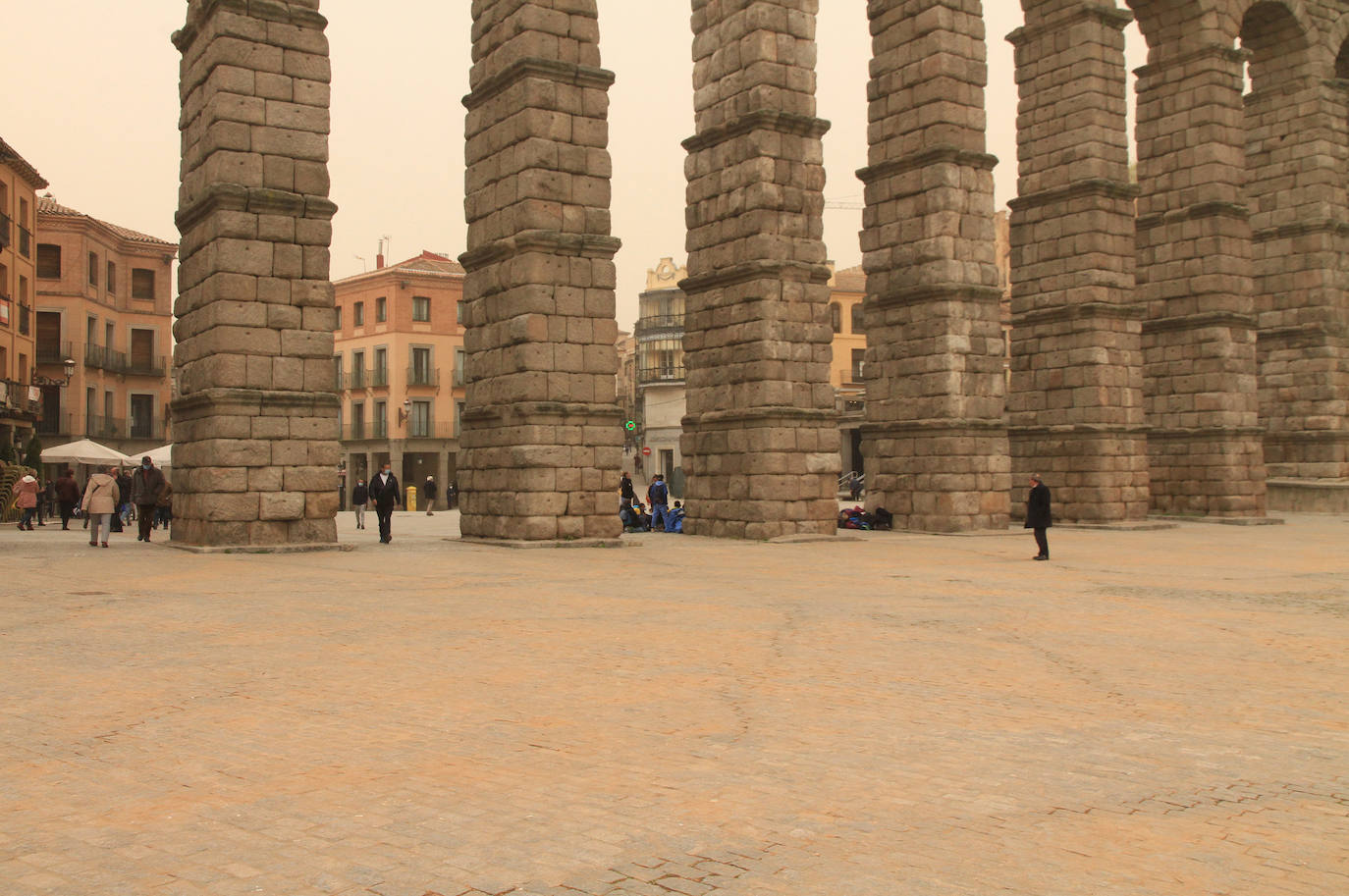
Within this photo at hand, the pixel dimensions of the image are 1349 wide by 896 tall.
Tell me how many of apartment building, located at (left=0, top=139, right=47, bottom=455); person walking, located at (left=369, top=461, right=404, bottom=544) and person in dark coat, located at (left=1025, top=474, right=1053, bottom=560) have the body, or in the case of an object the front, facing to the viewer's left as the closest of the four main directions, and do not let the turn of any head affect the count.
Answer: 1

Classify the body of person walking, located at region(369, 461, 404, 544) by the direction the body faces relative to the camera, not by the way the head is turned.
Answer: toward the camera

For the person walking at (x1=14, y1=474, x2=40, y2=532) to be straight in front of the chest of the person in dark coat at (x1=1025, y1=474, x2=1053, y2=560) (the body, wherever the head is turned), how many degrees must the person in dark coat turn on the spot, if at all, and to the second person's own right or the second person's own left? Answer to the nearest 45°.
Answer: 0° — they already face them

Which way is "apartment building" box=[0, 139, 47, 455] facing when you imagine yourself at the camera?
facing the viewer and to the right of the viewer

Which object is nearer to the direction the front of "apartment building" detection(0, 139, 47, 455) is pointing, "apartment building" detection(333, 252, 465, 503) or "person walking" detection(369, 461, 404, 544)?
the person walking

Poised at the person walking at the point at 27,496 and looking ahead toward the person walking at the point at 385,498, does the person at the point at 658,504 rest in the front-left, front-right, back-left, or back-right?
front-left

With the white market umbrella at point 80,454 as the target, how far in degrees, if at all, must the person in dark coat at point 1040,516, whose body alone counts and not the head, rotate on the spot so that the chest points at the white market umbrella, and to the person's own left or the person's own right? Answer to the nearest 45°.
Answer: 0° — they already face it

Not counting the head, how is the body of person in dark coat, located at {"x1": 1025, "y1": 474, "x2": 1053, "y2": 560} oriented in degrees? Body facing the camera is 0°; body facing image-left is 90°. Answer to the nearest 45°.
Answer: approximately 90°

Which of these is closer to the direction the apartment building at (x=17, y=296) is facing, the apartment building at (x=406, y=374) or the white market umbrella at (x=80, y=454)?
the white market umbrella

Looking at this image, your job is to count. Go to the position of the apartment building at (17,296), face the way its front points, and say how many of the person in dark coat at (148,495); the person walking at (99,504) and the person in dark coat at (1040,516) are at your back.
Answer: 0

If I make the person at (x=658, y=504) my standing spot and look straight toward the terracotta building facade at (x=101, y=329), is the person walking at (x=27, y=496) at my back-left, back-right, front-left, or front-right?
front-left

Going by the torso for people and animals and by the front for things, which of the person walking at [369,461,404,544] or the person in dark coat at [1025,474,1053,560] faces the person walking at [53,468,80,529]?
the person in dark coat

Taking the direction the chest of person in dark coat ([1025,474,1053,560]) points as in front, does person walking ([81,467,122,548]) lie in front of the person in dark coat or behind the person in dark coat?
in front

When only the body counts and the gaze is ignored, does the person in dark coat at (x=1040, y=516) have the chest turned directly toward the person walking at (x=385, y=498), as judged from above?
yes

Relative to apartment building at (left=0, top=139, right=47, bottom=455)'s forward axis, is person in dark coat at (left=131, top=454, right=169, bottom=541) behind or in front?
in front

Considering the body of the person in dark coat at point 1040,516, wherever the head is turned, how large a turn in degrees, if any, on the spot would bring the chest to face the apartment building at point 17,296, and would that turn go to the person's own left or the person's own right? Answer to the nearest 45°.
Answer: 0° — they already face it

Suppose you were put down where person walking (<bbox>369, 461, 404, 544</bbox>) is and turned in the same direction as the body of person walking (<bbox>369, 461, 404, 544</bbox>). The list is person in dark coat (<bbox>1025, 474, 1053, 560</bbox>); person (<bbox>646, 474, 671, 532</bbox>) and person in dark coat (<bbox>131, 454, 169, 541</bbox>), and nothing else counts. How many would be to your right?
1

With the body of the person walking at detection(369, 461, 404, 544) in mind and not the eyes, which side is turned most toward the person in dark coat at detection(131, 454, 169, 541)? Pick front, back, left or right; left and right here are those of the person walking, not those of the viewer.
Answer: right
